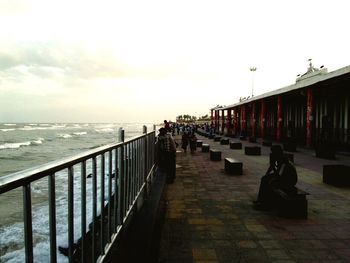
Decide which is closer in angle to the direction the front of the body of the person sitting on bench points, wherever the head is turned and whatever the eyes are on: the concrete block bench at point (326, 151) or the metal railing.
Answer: the metal railing

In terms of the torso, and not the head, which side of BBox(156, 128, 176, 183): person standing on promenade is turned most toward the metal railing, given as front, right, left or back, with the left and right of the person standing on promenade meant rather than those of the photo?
left

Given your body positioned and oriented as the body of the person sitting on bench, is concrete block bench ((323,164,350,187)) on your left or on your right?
on your right

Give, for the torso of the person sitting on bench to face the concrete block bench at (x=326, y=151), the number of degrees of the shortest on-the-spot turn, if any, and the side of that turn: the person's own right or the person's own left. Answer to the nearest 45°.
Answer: approximately 90° to the person's own right

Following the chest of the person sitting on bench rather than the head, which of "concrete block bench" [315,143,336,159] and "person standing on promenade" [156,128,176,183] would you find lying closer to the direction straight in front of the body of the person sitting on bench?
the person standing on promenade

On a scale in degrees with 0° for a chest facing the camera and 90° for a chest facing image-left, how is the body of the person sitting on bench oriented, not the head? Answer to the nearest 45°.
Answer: approximately 90°
